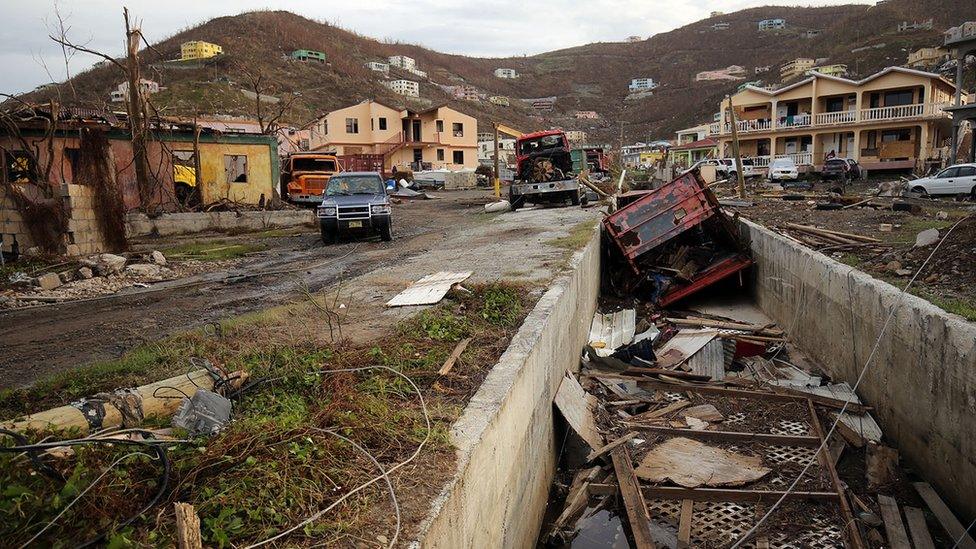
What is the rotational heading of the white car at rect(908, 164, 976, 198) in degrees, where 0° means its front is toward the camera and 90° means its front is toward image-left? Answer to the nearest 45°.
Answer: approximately 90°

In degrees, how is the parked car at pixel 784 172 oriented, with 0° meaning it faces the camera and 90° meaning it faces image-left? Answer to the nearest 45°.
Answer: approximately 0°

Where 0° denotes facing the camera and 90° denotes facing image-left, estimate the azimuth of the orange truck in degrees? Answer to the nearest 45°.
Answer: approximately 0°

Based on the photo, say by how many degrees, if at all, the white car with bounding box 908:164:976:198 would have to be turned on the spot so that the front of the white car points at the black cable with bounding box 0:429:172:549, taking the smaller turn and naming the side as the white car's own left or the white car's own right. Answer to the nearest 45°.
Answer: approximately 90° to the white car's own left

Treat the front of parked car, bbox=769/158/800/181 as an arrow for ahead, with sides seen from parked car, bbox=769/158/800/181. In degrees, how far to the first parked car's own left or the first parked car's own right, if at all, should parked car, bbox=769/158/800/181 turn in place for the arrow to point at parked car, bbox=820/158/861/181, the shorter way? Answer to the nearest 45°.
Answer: approximately 45° to the first parked car's own left

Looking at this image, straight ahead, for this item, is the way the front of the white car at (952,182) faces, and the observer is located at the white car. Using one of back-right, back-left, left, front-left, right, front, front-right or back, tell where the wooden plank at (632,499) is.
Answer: left

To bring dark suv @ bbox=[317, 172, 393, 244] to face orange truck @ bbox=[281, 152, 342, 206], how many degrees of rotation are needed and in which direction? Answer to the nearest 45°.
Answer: approximately 180°

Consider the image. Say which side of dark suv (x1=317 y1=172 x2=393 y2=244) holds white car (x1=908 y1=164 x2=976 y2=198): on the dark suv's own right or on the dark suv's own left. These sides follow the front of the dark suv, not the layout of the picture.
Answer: on the dark suv's own left

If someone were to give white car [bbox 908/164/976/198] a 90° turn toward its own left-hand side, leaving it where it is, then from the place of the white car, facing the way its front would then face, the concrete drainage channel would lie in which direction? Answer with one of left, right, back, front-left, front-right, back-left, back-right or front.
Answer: front

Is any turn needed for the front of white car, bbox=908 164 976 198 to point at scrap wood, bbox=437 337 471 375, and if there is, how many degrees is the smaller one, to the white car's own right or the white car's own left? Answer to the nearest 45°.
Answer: approximately 90° to the white car's own left

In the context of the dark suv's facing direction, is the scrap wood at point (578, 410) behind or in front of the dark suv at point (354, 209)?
in front

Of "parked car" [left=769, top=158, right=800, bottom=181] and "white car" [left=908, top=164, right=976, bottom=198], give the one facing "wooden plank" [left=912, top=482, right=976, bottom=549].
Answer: the parked car

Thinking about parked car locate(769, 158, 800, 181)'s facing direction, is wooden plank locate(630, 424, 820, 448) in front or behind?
in front
